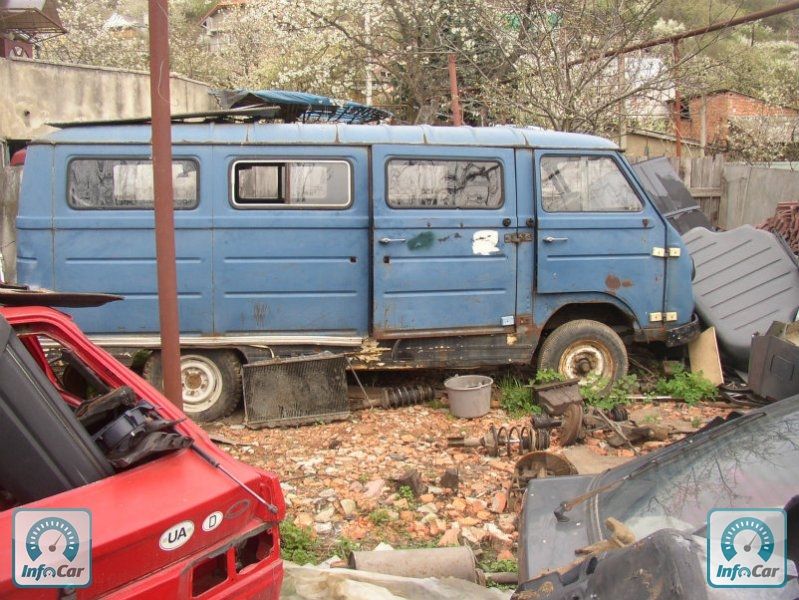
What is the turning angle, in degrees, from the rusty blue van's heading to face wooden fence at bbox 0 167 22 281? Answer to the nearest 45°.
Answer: approximately 135° to its left

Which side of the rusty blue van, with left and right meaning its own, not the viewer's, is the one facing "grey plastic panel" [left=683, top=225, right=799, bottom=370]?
front

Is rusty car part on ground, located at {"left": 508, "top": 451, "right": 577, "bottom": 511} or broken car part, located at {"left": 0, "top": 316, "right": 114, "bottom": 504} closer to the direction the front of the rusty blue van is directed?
the rusty car part on ground

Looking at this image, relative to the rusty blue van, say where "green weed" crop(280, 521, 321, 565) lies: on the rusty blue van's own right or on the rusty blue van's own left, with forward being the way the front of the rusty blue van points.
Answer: on the rusty blue van's own right

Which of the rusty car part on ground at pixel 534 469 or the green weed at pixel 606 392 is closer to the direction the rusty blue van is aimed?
the green weed

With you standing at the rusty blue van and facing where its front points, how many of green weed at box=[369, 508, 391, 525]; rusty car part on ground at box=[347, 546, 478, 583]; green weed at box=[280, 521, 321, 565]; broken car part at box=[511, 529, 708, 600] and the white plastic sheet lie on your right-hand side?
5

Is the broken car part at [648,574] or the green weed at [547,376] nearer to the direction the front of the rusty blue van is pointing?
the green weed

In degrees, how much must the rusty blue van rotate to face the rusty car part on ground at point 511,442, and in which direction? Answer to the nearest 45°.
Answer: approximately 45° to its right

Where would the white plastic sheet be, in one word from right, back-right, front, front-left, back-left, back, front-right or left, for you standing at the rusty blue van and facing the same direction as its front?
right

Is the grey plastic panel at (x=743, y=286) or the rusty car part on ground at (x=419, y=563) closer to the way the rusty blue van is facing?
the grey plastic panel

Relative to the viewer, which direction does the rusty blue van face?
to the viewer's right
